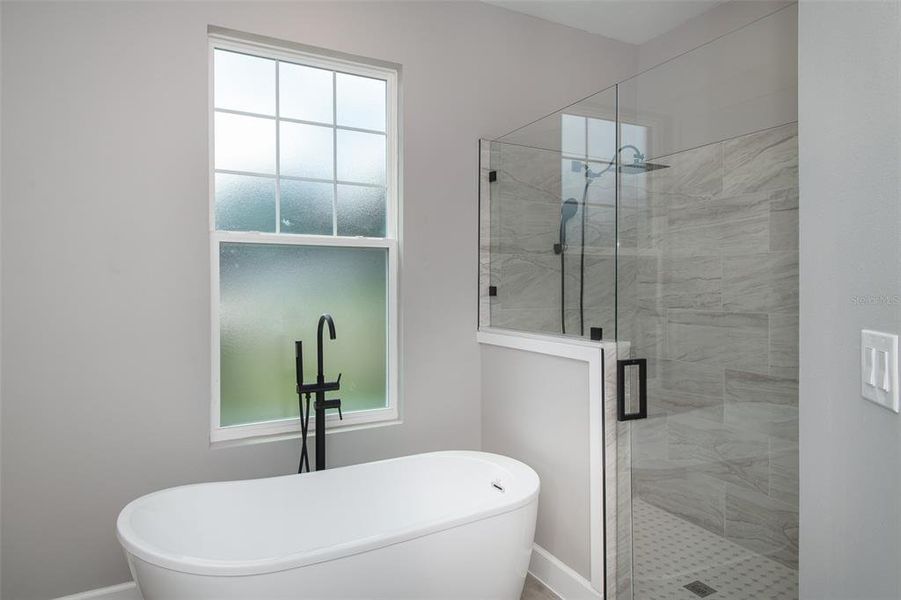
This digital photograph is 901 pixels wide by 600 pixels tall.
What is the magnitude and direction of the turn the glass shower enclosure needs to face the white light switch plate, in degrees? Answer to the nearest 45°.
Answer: approximately 45° to its left

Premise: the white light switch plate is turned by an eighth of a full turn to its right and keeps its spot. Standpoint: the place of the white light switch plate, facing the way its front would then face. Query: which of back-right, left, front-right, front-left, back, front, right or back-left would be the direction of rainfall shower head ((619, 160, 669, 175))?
front-right

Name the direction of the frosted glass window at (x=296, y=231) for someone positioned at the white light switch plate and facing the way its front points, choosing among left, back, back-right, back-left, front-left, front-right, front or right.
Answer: front-right

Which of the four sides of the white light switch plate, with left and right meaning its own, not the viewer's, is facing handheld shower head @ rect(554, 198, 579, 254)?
right

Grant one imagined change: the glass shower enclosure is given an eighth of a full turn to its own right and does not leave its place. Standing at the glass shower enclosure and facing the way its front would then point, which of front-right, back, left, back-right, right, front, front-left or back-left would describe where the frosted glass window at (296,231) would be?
front

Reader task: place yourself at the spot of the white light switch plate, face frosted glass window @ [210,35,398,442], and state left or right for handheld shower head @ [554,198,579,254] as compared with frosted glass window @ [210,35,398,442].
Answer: right

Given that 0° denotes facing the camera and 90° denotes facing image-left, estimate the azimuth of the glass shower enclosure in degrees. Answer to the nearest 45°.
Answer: approximately 45°

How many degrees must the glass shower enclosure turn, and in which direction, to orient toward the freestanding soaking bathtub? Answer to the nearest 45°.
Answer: approximately 45° to its right

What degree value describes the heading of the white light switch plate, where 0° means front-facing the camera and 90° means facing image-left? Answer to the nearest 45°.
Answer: approximately 45°

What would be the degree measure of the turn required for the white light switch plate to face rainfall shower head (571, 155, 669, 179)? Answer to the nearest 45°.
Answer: approximately 90° to its right

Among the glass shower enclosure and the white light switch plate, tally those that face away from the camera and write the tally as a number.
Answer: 0
